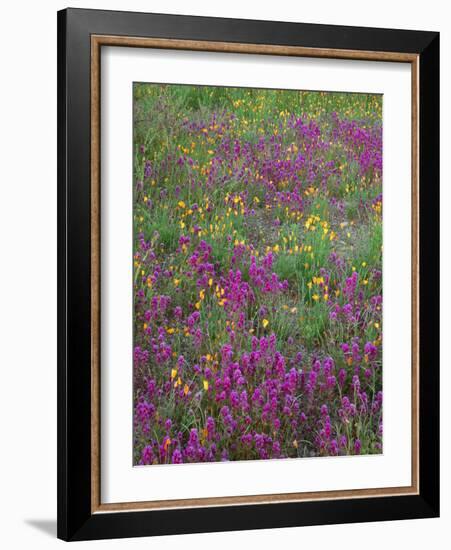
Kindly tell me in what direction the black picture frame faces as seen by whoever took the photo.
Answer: facing the viewer and to the right of the viewer
